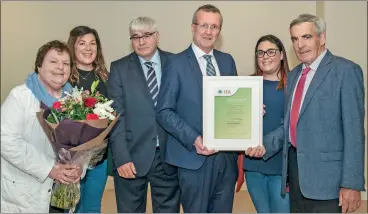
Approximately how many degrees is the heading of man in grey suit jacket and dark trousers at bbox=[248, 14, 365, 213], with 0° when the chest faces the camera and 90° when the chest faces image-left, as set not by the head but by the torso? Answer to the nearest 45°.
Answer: approximately 45°

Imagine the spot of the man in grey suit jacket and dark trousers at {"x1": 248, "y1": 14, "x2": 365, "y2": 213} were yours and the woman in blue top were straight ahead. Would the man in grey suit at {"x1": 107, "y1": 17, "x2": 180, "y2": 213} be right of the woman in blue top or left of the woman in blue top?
left

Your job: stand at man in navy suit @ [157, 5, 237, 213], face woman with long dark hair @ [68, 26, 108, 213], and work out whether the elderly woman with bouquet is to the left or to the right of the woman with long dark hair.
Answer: left

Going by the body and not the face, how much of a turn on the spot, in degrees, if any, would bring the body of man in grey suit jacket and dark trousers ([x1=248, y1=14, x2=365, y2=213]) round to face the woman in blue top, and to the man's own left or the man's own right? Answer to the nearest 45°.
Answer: approximately 90° to the man's own right

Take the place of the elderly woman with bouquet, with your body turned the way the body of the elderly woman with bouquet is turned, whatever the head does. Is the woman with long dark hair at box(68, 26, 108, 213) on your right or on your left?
on your left

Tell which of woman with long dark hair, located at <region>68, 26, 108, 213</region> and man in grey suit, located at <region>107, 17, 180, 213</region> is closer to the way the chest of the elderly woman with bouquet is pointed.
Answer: the man in grey suit

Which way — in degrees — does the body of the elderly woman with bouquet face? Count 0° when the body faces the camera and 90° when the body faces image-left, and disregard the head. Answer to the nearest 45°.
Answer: approximately 315°

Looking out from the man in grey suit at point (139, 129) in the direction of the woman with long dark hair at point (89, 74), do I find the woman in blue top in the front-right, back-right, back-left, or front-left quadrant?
back-right

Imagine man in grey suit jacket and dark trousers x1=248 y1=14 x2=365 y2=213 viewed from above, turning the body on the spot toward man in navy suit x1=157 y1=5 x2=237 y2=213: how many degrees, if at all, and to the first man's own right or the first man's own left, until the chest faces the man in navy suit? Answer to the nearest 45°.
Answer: approximately 45° to the first man's own right

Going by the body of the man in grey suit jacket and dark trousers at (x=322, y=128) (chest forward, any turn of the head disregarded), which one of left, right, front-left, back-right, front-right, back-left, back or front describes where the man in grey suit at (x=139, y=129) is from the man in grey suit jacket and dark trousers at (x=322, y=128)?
front-right

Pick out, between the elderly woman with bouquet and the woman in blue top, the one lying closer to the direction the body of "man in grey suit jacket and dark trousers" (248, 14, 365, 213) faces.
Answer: the elderly woman with bouquet

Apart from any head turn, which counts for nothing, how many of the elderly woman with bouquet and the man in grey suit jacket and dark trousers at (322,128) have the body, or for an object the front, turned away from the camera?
0
